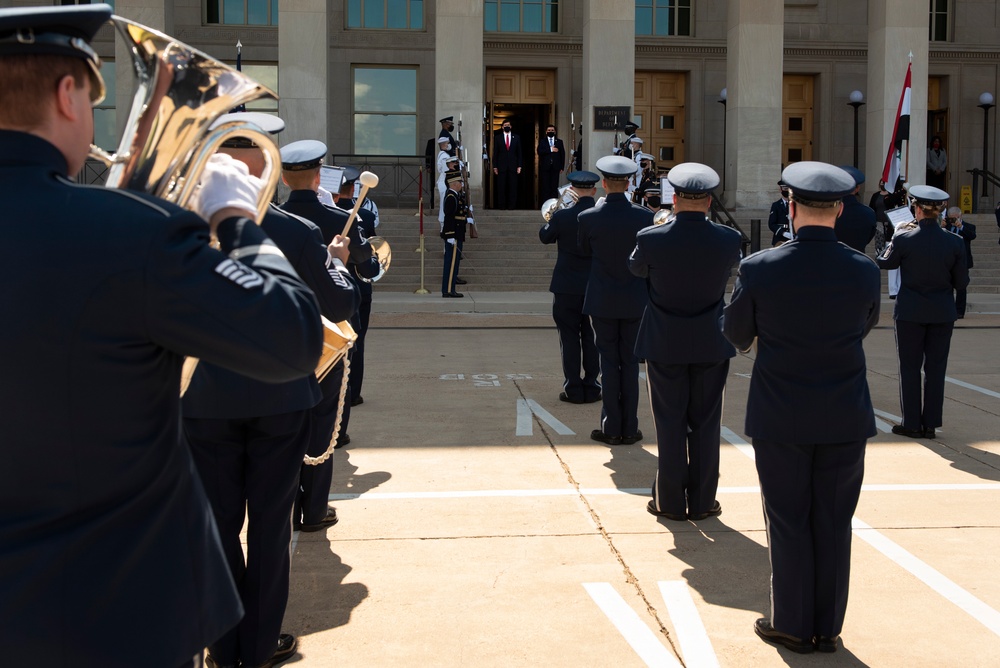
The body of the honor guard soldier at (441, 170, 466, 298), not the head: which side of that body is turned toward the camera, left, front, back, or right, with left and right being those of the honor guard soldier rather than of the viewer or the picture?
right

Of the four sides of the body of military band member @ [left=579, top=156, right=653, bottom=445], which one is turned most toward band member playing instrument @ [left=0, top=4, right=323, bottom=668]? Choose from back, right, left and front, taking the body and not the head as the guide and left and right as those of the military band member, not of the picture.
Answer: back

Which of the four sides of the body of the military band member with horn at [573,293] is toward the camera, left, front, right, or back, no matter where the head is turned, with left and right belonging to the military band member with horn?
back

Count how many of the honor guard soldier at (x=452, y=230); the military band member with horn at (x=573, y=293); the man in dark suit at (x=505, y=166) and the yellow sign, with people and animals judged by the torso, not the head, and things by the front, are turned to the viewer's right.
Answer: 1

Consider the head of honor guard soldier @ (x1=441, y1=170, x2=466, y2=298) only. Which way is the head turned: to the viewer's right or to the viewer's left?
to the viewer's right

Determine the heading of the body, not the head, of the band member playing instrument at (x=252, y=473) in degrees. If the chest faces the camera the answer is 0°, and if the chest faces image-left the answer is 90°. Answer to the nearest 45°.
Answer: approximately 225°

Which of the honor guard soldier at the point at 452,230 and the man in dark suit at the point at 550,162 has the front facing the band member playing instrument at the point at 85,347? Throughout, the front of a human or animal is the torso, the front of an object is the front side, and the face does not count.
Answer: the man in dark suit

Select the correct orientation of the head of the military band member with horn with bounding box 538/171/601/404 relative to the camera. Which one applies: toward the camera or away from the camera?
away from the camera

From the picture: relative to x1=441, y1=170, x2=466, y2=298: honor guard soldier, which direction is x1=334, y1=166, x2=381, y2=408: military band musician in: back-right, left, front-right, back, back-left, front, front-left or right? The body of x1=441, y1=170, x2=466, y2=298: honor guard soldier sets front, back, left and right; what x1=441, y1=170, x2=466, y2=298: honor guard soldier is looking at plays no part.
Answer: right

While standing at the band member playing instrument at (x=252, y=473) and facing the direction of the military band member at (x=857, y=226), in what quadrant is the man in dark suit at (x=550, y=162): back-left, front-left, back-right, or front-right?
front-left

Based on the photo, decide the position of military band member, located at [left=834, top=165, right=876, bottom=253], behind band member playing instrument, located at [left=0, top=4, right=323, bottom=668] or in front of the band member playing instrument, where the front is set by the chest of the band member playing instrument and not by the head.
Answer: in front

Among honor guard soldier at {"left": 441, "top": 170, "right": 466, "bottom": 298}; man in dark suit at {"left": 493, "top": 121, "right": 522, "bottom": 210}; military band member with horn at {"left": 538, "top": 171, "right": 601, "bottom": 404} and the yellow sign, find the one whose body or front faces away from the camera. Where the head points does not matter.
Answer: military band member with horn at {"left": 538, "top": 171, "right": 601, "bottom": 404}

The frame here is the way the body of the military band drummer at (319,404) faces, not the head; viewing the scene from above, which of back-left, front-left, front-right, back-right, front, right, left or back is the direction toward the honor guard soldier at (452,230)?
front-left

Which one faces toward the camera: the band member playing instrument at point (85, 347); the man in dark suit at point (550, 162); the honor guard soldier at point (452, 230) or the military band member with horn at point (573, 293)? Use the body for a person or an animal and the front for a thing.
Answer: the man in dark suit

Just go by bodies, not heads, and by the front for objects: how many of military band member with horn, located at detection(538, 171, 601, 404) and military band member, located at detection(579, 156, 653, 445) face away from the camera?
2

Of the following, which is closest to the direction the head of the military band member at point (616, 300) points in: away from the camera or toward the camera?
away from the camera

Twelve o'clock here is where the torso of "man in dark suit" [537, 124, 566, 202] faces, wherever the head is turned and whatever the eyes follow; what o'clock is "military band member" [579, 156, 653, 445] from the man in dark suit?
The military band member is roughly at 12 o'clock from the man in dark suit.

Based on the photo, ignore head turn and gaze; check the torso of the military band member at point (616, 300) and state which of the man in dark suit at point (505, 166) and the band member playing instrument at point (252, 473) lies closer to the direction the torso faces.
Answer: the man in dark suit

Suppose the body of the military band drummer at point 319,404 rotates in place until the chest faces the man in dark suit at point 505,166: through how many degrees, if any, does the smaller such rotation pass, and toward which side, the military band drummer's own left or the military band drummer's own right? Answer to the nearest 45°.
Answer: approximately 45° to the military band drummer's own left
